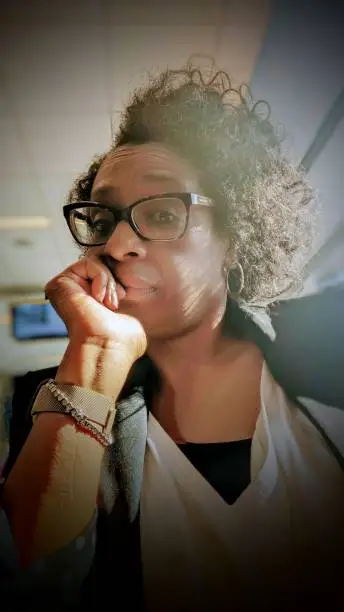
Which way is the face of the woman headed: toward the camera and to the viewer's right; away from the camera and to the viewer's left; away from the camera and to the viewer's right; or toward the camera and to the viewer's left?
toward the camera and to the viewer's left

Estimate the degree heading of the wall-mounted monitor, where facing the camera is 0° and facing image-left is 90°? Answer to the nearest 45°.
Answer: approximately 0°
